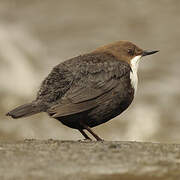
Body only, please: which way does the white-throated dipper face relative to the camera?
to the viewer's right
